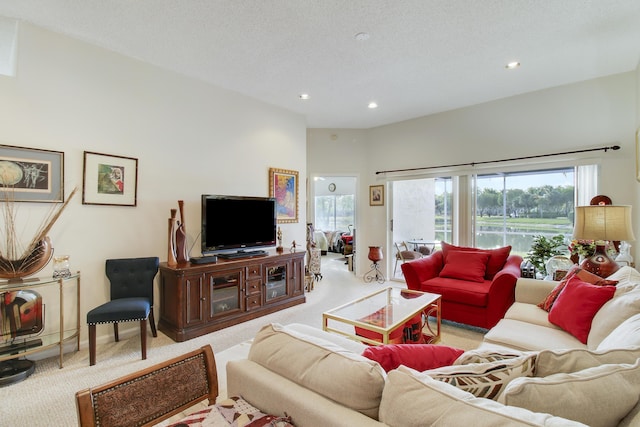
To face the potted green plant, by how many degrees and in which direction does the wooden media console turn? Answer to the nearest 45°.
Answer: approximately 45° to its left

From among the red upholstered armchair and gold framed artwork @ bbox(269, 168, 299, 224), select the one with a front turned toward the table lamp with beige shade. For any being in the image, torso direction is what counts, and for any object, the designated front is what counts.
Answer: the gold framed artwork

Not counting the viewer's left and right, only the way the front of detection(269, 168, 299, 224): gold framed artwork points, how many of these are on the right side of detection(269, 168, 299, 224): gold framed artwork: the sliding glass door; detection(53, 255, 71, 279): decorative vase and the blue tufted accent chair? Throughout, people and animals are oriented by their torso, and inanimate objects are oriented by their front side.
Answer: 2

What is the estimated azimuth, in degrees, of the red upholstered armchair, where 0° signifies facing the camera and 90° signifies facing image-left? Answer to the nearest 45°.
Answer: approximately 45°

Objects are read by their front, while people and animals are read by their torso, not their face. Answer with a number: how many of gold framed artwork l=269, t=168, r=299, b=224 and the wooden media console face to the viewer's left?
0

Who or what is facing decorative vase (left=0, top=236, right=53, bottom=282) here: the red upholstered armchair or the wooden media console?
the red upholstered armchair

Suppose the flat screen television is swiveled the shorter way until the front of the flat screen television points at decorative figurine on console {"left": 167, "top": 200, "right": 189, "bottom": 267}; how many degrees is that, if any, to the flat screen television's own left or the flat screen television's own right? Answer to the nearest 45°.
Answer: approximately 90° to the flat screen television's own right

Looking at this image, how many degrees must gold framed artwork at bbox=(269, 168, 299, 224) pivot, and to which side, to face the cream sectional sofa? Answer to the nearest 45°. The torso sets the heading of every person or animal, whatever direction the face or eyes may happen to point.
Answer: approximately 45° to its right

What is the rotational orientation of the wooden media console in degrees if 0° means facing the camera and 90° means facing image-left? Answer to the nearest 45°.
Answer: approximately 315°

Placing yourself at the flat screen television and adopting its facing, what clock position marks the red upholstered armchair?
The red upholstered armchair is roughly at 11 o'clock from the flat screen television.

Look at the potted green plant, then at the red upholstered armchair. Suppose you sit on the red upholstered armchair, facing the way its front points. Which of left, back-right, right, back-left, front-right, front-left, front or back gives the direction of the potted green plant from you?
back

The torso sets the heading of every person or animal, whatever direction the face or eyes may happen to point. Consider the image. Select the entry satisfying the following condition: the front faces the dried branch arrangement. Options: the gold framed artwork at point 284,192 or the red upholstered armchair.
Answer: the red upholstered armchair

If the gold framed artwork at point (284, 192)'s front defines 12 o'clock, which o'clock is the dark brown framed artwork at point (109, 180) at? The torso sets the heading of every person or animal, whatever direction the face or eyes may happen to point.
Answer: the dark brown framed artwork at point (109, 180) is roughly at 3 o'clock from the gold framed artwork at point (284, 192).

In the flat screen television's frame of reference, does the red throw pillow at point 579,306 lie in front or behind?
in front

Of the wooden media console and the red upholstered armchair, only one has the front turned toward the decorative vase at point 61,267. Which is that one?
the red upholstered armchair
